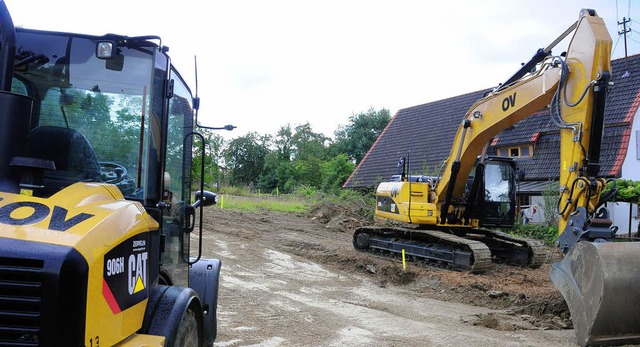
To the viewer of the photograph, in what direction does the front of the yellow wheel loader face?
facing away from the viewer and to the right of the viewer

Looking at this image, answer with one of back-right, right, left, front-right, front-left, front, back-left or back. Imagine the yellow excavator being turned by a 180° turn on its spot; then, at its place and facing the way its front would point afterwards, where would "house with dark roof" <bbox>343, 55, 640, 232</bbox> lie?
front-right

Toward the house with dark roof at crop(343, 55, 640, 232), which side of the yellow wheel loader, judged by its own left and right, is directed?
front

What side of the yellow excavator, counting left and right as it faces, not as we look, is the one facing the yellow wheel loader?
right

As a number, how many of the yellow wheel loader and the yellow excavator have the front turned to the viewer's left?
0

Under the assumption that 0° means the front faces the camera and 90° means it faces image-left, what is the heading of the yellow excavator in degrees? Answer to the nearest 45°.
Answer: approximately 315°
